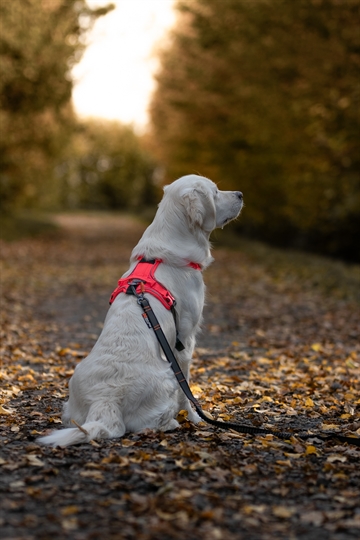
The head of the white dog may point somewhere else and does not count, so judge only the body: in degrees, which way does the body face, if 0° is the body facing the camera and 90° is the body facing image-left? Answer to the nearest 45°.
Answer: approximately 225°

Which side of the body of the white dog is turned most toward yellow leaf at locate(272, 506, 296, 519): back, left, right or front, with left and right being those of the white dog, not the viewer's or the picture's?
right

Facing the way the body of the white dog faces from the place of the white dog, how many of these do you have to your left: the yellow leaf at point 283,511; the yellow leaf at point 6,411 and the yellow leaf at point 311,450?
1

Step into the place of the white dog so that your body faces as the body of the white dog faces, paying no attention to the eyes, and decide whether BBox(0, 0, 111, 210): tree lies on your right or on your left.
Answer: on your left

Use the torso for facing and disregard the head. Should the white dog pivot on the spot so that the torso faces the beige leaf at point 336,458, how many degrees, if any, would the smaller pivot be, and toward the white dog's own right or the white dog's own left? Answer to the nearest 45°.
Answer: approximately 45° to the white dog's own right

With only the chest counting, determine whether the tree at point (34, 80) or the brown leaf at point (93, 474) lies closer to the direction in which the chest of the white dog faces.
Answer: the tree

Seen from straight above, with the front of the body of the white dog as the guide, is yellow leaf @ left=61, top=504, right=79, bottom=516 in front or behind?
behind

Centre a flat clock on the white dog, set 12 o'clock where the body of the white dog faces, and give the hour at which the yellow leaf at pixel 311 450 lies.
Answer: The yellow leaf is roughly at 2 o'clock from the white dog.

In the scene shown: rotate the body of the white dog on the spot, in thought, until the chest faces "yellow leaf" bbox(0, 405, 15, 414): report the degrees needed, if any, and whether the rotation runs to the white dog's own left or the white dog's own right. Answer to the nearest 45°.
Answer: approximately 90° to the white dog's own left

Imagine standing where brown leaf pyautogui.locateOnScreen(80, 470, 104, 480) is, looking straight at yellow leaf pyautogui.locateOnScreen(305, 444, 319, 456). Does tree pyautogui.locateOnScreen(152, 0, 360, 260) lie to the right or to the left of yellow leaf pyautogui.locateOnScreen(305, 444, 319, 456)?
left
